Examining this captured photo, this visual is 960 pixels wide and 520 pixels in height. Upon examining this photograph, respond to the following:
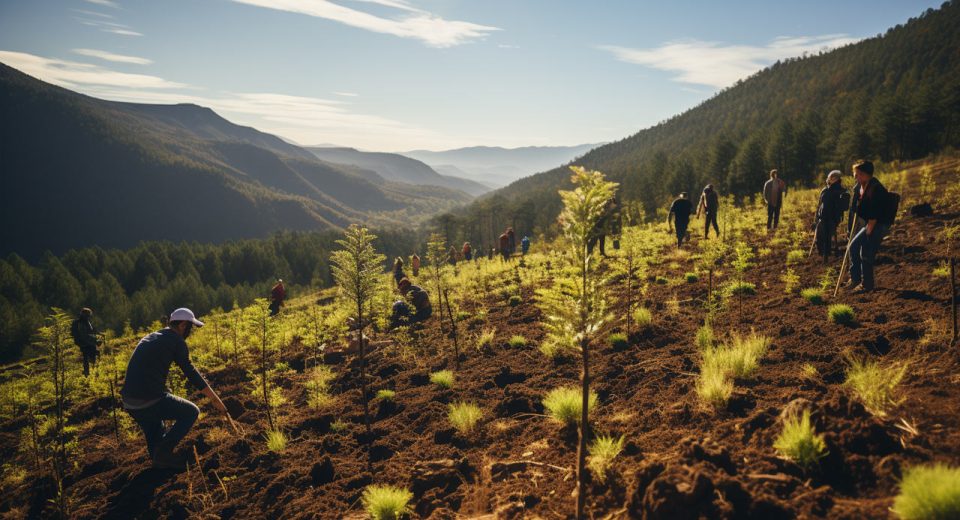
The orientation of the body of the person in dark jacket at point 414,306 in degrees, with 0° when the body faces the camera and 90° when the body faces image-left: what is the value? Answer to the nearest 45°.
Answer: approximately 90°

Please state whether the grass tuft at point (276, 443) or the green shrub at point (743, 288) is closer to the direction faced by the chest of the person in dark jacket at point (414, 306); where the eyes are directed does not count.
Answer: the grass tuft

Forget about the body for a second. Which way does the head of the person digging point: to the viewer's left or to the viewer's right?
to the viewer's right

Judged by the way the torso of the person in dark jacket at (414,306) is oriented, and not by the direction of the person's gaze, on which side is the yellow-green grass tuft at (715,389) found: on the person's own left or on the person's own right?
on the person's own left

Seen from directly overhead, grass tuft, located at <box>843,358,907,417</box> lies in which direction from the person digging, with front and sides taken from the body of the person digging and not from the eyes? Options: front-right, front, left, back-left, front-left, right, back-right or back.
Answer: front-right

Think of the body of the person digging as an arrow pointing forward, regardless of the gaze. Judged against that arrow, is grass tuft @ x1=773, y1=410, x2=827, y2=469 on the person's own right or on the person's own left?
on the person's own right

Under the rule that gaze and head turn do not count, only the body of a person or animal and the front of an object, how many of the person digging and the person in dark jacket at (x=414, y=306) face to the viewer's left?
1

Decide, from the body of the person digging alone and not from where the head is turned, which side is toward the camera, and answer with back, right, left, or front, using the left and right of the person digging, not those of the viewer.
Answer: right

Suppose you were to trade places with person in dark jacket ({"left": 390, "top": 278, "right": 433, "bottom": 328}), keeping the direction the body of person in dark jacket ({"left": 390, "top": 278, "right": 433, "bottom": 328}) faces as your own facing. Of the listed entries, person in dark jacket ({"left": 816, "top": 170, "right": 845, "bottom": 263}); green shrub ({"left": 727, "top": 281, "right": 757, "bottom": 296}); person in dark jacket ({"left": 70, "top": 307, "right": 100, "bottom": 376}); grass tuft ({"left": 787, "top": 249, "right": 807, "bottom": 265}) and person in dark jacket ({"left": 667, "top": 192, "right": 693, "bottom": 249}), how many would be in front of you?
1
